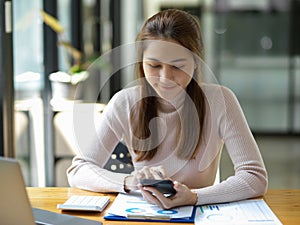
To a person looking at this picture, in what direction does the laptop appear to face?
facing away from the viewer and to the right of the viewer

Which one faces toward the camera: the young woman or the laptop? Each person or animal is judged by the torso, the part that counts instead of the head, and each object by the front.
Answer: the young woman

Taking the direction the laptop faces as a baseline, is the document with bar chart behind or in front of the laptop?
in front

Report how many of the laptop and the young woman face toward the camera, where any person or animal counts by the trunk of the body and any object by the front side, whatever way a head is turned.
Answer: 1

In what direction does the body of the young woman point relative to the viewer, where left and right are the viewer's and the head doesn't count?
facing the viewer

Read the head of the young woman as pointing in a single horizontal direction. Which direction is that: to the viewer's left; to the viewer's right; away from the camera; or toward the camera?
toward the camera
